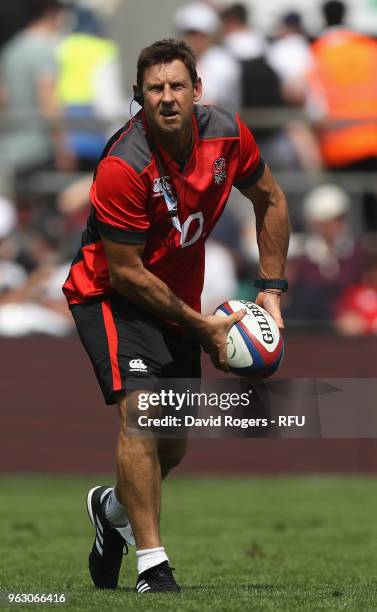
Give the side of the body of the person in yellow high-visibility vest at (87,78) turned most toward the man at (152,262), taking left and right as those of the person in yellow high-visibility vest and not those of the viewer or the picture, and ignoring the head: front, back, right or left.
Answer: back

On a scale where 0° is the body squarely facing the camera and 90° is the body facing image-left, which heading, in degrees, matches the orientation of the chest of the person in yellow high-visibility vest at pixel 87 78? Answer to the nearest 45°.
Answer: approximately 180°

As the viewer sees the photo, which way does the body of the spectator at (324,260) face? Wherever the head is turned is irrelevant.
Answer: toward the camera

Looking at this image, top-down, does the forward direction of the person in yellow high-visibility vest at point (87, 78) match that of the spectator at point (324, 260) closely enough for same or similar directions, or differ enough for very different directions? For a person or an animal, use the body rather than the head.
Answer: very different directions

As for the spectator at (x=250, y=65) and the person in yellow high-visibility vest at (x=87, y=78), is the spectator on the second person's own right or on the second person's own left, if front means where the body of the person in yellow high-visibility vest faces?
on the second person's own right

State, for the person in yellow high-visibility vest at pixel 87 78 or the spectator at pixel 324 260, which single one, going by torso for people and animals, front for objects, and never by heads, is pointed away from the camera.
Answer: the person in yellow high-visibility vest

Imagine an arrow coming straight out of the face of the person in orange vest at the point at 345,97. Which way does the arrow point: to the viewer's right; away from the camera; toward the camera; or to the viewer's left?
away from the camera

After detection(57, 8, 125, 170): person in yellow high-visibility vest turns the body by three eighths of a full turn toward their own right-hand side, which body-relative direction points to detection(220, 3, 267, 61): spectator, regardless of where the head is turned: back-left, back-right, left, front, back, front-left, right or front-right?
front-left
